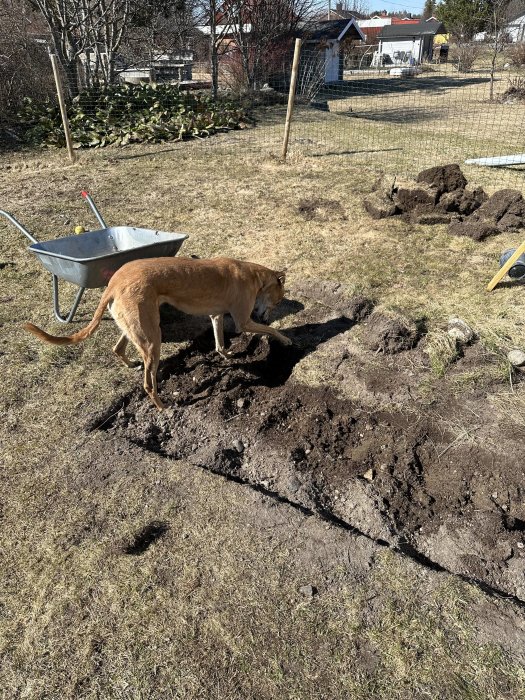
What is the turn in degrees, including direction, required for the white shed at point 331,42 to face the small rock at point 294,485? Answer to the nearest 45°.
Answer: approximately 45° to its right

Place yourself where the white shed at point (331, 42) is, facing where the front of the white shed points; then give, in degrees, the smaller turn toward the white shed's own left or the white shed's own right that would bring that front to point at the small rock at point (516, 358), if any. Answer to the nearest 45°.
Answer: approximately 45° to the white shed's own right

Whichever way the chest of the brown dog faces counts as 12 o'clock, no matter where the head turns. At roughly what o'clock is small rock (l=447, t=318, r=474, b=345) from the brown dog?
The small rock is roughly at 12 o'clock from the brown dog.

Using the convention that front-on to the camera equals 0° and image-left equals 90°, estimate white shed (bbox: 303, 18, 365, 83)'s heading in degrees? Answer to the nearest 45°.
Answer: approximately 315°

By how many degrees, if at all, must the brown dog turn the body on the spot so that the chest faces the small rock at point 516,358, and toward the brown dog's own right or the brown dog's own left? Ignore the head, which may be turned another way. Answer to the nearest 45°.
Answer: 0° — it already faces it

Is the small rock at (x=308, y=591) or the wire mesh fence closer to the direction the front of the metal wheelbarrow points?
the small rock

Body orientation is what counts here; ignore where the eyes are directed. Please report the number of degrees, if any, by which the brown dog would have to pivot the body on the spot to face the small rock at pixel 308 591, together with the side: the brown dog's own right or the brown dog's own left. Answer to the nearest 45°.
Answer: approximately 90° to the brown dog's own right

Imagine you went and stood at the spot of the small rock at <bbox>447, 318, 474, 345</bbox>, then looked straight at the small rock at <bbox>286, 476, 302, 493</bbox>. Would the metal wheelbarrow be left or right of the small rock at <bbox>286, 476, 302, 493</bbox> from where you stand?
right

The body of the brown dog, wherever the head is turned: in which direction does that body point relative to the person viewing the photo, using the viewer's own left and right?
facing to the right of the viewer

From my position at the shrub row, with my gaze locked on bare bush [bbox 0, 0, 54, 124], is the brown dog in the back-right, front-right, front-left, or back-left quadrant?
back-left
